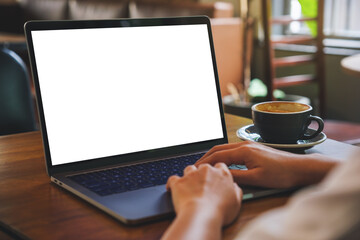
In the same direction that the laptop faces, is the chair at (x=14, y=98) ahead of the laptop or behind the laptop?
behind

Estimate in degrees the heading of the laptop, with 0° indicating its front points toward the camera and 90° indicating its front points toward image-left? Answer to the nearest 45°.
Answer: approximately 315°
